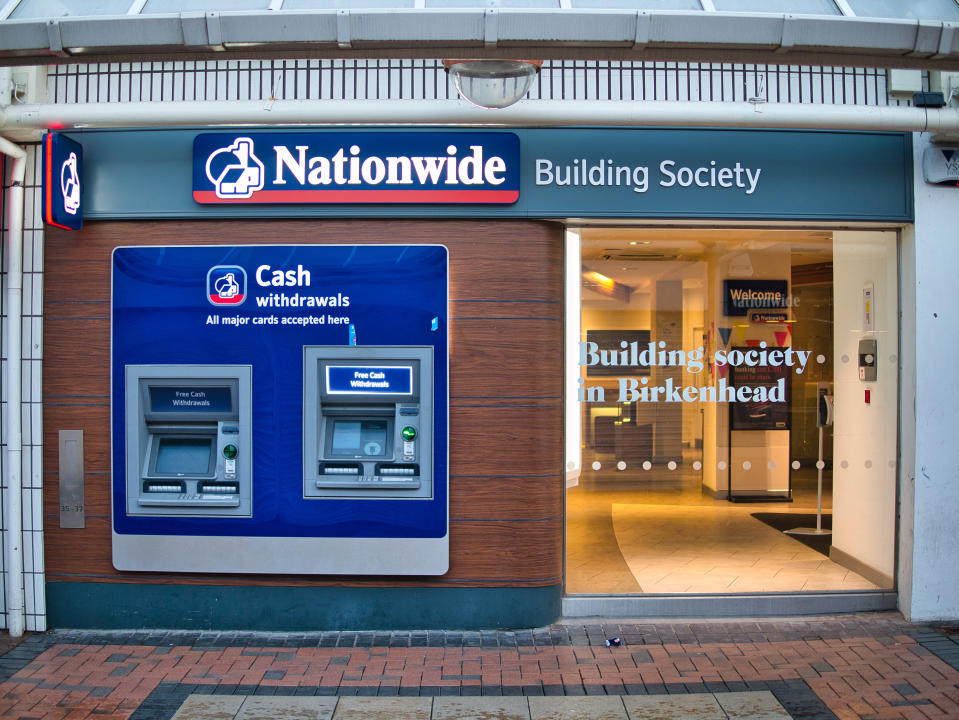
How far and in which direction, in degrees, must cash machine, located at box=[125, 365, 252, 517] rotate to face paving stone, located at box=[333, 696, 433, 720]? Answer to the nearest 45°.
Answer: approximately 45° to its left

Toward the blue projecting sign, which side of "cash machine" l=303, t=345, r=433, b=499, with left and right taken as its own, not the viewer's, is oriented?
right

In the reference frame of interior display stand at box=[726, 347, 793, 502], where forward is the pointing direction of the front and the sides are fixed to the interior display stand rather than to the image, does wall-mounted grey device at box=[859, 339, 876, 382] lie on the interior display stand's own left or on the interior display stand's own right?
on the interior display stand's own left

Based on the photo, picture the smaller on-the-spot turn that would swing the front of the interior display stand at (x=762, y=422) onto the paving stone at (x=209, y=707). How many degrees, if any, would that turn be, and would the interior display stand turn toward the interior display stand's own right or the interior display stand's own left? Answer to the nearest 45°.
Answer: approximately 45° to the interior display stand's own right

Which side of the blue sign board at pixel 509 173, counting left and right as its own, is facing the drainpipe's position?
right

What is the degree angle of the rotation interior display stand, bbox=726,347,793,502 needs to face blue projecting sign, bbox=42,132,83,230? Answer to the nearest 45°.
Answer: approximately 45° to its right

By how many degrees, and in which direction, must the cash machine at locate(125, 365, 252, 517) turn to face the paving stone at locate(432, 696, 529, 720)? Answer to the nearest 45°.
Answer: approximately 45° to its left
